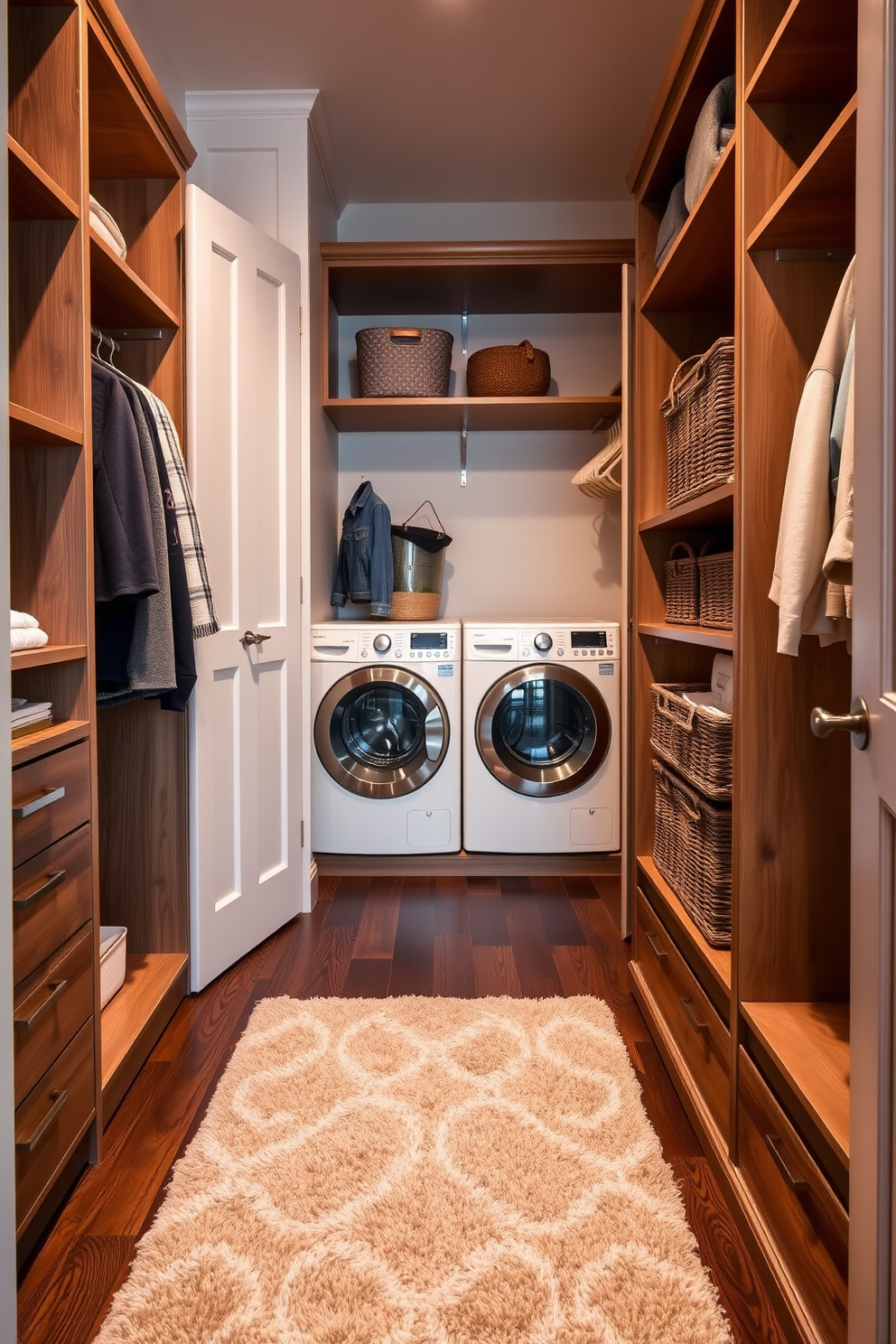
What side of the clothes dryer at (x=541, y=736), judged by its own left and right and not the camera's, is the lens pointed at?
front

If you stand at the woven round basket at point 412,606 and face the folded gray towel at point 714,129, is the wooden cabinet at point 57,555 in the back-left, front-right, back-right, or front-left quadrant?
front-right

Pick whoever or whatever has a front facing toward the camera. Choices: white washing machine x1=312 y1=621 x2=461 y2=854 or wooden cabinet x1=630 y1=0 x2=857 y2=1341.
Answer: the white washing machine

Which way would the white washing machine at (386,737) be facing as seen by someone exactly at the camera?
facing the viewer

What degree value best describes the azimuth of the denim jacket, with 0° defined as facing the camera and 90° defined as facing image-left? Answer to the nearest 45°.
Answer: approximately 45°

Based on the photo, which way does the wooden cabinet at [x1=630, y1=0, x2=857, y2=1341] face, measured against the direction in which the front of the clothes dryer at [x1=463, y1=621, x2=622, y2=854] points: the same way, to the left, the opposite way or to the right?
to the right

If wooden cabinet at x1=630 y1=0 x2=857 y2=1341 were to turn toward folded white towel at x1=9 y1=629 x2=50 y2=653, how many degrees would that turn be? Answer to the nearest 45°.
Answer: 0° — it already faces it

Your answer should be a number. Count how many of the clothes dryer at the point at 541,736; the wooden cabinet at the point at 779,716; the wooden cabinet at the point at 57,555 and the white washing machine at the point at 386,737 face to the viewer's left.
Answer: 1

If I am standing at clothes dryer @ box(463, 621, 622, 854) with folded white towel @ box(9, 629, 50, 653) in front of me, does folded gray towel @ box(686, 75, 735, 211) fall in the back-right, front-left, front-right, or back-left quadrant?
front-left

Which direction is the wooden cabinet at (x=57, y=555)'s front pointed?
to the viewer's right

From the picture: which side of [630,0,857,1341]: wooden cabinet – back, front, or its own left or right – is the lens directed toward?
left

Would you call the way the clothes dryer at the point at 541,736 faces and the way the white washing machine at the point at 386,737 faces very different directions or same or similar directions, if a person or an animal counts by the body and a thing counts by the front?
same or similar directions
